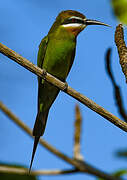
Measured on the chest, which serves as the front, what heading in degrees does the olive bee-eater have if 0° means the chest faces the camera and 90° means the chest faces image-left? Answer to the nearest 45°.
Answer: approximately 315°
